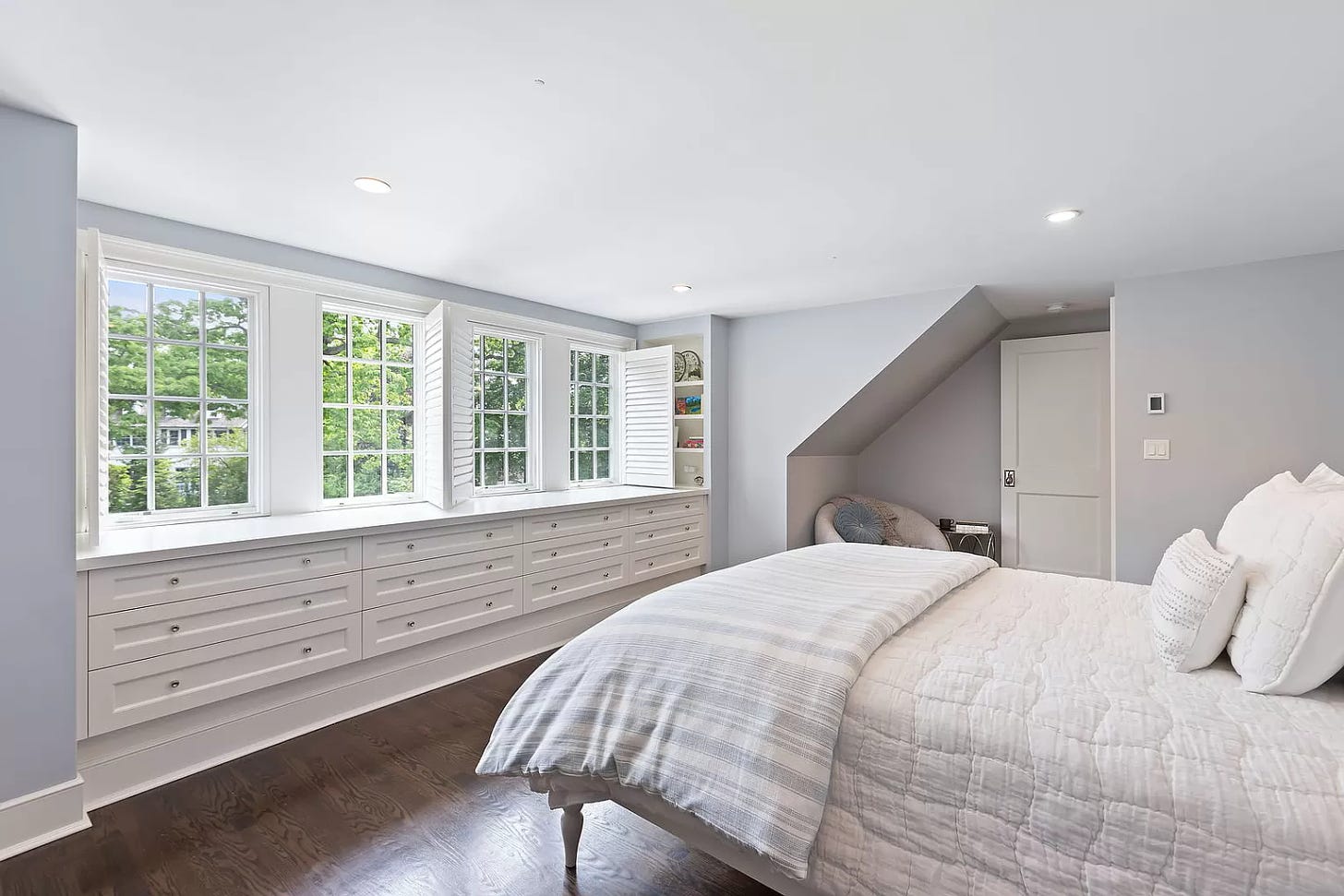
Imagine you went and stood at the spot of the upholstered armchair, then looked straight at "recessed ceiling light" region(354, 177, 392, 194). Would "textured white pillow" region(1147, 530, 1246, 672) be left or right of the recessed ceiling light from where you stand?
left

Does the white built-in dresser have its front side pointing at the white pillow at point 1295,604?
yes

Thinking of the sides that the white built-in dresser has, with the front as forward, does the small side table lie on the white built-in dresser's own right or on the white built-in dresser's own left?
on the white built-in dresser's own left

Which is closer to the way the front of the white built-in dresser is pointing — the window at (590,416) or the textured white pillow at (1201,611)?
the textured white pillow

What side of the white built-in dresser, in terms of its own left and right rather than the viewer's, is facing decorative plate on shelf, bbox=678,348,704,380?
left

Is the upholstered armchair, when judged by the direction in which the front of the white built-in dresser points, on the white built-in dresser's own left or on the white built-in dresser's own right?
on the white built-in dresser's own left

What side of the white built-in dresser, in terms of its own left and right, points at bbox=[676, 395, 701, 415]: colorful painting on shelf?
left

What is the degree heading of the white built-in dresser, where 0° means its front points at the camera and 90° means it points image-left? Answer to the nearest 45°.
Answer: approximately 315°

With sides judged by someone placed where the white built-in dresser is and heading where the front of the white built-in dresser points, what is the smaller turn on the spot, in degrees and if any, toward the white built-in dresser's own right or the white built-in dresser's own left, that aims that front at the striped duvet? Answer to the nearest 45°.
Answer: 0° — it already faces it

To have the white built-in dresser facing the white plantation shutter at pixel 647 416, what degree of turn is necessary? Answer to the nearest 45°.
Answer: approximately 90° to its left

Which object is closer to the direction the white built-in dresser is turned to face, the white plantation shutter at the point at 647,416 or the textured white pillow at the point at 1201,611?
the textured white pillow
